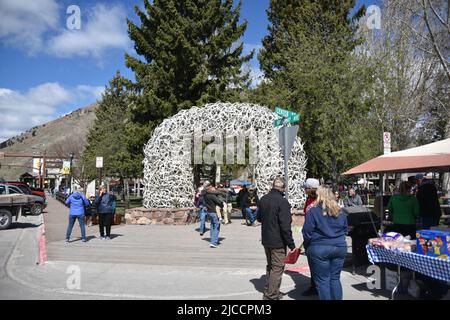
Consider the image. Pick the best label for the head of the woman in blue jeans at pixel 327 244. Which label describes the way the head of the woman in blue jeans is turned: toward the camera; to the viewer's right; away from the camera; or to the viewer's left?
away from the camera

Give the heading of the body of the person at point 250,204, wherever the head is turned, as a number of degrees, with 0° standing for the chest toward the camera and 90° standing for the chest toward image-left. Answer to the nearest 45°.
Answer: approximately 0°

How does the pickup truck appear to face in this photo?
to the viewer's left

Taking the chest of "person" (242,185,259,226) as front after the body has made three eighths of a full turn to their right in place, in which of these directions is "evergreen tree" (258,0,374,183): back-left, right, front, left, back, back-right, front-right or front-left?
right

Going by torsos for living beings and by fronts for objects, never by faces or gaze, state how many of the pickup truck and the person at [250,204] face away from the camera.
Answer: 0
